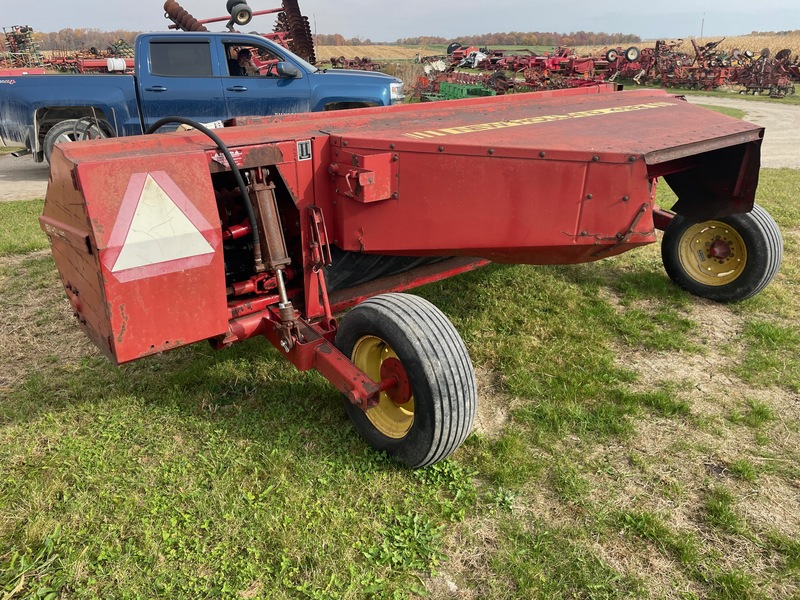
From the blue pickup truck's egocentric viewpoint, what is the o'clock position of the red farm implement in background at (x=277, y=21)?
The red farm implement in background is roughly at 10 o'clock from the blue pickup truck.

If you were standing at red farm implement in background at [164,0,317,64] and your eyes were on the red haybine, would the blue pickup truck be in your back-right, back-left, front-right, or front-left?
front-right

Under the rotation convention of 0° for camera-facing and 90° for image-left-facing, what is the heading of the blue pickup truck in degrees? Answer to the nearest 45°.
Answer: approximately 270°

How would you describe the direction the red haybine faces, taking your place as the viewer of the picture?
facing away from the viewer and to the left of the viewer

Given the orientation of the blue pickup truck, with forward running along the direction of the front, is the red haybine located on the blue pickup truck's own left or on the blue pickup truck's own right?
on the blue pickup truck's own right

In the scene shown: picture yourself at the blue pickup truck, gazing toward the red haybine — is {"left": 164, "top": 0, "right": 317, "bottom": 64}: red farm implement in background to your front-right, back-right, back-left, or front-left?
back-left

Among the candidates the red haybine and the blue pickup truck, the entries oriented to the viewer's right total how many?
1
